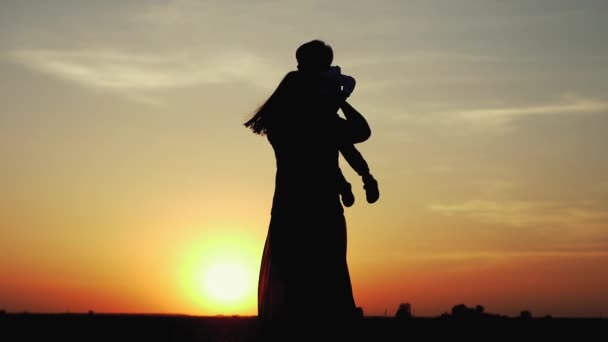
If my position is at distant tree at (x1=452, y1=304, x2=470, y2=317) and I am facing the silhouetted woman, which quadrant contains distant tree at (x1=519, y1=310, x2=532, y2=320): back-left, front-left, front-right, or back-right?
back-left

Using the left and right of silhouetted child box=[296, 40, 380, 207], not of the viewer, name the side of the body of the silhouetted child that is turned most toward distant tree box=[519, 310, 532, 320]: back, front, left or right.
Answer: right

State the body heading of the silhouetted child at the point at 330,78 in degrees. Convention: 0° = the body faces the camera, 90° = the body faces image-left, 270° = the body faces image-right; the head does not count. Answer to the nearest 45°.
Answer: approximately 90°

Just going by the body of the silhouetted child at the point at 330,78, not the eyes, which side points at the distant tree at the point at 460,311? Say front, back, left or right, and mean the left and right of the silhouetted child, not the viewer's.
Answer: right
